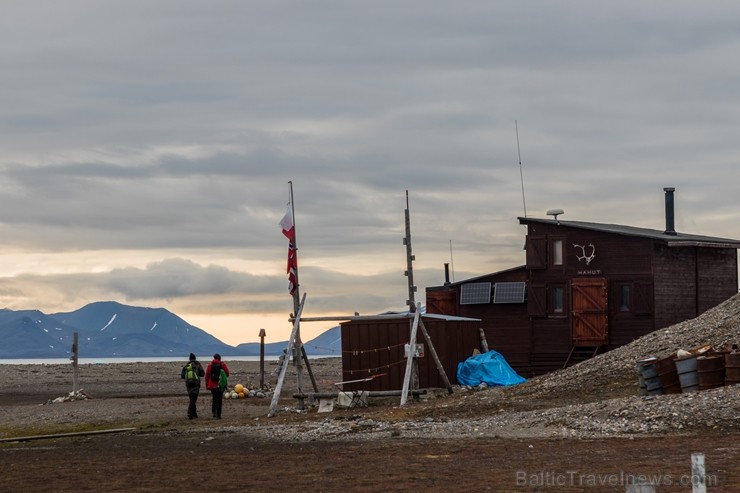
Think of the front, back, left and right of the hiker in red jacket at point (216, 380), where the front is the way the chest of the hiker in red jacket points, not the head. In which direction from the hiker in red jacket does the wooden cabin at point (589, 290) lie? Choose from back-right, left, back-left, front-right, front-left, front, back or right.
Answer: front-right

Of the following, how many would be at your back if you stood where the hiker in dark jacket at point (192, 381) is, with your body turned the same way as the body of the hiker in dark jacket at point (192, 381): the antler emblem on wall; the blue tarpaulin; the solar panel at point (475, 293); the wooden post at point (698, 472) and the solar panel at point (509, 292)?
1

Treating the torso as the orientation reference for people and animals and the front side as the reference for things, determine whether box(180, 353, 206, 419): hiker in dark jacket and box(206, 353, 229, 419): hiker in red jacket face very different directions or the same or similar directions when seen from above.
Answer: same or similar directions

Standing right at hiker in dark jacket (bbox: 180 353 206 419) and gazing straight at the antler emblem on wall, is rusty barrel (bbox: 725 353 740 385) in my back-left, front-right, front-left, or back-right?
front-right

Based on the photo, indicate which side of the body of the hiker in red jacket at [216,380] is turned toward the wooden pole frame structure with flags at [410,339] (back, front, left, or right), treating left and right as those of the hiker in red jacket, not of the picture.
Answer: right

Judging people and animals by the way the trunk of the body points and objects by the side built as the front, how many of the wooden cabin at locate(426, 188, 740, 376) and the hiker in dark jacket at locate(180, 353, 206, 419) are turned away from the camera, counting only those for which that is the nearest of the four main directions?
1

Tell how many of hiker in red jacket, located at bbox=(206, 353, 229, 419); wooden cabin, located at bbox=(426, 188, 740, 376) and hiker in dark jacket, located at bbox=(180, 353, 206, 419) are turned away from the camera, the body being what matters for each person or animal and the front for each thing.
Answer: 2

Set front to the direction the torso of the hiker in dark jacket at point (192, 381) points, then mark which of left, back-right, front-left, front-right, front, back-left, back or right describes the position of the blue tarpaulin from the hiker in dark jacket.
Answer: front-right

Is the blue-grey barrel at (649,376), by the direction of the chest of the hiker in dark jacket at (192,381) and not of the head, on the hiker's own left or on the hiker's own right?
on the hiker's own right

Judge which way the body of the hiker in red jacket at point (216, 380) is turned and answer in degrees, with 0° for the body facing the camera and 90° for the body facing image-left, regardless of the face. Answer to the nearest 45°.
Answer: approximately 180°

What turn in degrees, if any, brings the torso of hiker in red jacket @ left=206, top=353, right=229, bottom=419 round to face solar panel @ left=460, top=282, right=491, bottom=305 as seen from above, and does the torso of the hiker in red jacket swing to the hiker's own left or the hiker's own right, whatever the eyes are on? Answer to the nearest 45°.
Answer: approximately 45° to the hiker's own right

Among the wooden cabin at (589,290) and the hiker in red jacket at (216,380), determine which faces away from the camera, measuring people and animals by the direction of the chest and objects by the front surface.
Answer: the hiker in red jacket

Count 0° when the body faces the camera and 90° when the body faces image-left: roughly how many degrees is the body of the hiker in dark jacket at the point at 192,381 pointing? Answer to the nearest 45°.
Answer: approximately 180°

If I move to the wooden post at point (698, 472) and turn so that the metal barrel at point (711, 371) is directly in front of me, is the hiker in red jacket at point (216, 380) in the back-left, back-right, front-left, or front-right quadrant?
front-left

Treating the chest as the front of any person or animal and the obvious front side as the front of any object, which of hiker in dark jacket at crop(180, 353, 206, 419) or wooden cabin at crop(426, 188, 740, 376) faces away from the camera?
the hiker in dark jacket

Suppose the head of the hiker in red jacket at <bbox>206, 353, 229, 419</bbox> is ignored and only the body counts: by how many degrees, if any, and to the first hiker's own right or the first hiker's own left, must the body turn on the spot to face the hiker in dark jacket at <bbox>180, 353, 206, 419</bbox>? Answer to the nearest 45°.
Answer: approximately 45° to the first hiker's own left
